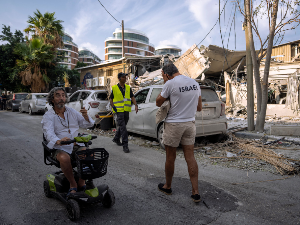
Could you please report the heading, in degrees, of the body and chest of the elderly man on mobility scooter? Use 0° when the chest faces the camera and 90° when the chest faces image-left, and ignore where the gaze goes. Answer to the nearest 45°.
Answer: approximately 315°

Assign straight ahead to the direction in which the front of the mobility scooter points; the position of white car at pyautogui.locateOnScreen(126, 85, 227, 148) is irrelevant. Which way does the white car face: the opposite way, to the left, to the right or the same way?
the opposite way

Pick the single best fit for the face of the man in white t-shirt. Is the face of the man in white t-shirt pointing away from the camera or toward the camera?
away from the camera

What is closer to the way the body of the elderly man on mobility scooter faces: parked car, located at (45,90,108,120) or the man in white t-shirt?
the man in white t-shirt

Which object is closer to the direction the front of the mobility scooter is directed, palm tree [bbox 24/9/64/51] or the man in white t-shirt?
the man in white t-shirt

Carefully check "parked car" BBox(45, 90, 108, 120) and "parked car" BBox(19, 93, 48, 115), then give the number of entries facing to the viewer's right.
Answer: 0

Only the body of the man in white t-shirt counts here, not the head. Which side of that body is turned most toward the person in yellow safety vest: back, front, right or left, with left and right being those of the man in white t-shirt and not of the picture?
front

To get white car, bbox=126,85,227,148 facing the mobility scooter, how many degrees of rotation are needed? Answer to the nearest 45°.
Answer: approximately 90° to its left

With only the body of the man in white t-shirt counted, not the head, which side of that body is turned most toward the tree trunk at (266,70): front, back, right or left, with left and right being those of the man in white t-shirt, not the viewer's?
right

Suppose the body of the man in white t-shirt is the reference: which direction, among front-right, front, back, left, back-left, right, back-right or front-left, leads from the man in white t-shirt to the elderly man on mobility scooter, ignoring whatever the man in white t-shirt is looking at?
front-left

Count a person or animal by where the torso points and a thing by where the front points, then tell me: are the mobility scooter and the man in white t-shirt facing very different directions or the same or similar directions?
very different directions
